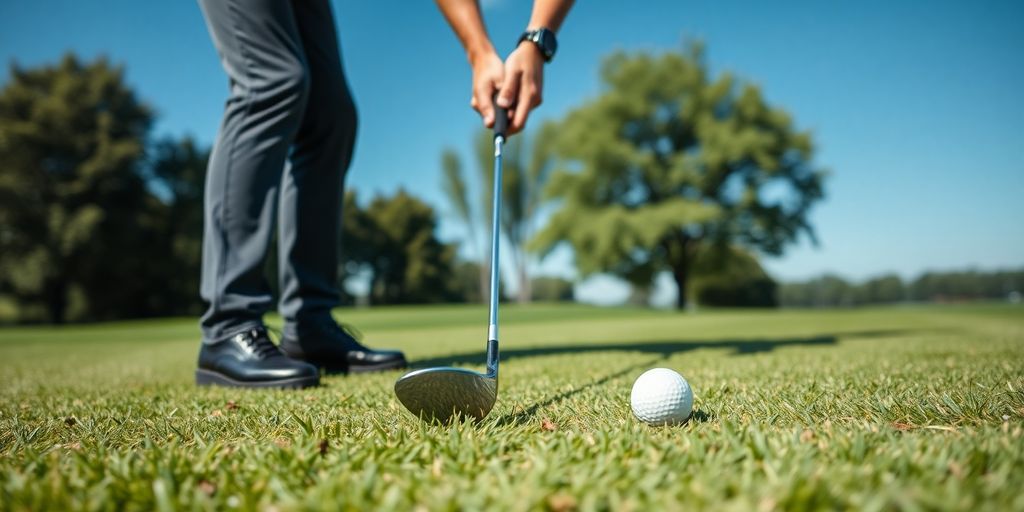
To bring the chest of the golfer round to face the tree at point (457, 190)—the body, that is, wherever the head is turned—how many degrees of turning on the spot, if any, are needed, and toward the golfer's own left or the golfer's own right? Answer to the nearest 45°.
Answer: approximately 90° to the golfer's own left

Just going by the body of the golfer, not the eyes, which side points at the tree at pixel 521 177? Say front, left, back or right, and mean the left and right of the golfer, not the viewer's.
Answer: left

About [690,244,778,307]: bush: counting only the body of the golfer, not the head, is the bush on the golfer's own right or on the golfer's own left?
on the golfer's own left

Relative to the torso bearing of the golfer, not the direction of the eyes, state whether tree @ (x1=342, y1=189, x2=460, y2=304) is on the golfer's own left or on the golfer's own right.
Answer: on the golfer's own left

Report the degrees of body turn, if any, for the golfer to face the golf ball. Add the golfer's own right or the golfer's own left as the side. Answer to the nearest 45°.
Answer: approximately 45° to the golfer's own right

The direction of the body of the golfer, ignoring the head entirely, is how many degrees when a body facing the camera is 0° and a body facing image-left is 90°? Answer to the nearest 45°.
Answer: approximately 270°

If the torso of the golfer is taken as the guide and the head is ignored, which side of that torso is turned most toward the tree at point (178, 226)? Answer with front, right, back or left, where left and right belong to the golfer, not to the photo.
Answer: left
